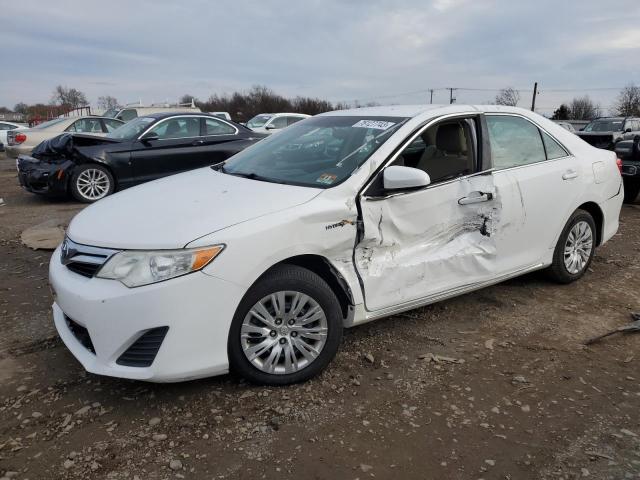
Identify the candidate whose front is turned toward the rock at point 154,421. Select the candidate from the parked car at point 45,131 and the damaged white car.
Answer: the damaged white car

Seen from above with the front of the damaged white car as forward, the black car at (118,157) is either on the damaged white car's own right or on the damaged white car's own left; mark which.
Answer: on the damaged white car's own right

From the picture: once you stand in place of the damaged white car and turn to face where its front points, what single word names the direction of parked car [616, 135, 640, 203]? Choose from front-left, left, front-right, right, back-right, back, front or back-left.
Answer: back

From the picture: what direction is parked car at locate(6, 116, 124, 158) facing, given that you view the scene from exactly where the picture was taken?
facing away from the viewer and to the right of the viewer

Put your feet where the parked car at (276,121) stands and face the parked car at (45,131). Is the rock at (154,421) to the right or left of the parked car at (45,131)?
left

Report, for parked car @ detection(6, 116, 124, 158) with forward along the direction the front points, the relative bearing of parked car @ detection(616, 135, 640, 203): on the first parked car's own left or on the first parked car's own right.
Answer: on the first parked car's own right

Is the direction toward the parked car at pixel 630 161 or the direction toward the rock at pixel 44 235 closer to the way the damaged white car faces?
the rock

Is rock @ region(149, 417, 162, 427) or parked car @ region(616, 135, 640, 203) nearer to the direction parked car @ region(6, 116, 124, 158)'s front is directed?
the parked car

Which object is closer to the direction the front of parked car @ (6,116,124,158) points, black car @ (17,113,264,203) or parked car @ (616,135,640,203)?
the parked car

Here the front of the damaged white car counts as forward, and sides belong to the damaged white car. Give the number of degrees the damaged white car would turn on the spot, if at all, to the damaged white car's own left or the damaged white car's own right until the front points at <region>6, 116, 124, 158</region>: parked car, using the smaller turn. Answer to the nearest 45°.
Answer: approximately 90° to the damaged white car's own right

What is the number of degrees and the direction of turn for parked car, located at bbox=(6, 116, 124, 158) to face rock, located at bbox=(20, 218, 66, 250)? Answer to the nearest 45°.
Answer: approximately 135° to its right

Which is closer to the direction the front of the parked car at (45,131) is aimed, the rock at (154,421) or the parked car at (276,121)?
the parked car

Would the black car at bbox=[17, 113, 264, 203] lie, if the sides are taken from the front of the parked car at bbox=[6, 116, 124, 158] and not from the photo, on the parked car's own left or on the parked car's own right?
on the parked car's own right

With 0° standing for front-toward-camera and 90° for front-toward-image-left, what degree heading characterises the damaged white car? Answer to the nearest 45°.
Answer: approximately 45°
